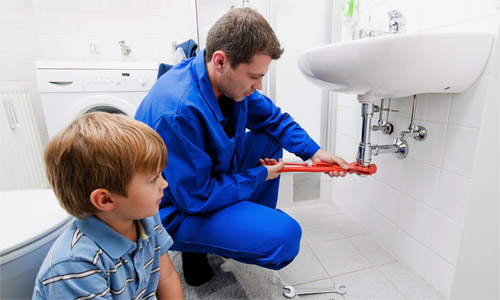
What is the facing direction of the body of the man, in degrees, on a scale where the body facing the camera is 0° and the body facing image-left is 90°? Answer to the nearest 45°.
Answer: approximately 315°

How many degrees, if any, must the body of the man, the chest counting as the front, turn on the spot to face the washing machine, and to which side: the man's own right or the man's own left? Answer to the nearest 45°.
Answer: approximately 180°

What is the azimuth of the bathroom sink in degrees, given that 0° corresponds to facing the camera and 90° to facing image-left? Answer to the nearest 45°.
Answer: approximately 90°

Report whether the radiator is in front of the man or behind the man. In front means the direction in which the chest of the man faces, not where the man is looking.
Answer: behind

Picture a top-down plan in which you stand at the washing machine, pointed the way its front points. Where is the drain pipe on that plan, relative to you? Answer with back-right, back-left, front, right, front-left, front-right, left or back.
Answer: front-left

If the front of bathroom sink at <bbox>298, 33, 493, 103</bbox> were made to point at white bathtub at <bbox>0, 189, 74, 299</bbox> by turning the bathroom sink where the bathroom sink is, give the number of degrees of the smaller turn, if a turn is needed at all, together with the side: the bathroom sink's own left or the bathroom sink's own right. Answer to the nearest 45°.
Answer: approximately 45° to the bathroom sink's own left

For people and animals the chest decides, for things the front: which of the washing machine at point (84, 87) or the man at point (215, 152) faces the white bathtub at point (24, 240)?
the washing machine

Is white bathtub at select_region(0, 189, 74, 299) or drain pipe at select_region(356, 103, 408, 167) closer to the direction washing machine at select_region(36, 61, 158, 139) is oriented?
the white bathtub

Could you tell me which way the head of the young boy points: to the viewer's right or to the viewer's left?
to the viewer's right

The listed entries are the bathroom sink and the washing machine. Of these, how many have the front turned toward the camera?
1

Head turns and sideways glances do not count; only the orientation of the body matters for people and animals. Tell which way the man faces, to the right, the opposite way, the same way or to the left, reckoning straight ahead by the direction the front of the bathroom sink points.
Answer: the opposite way

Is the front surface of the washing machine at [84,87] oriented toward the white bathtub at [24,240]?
yes

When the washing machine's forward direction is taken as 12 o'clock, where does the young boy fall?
The young boy is roughly at 12 o'clock from the washing machine.
